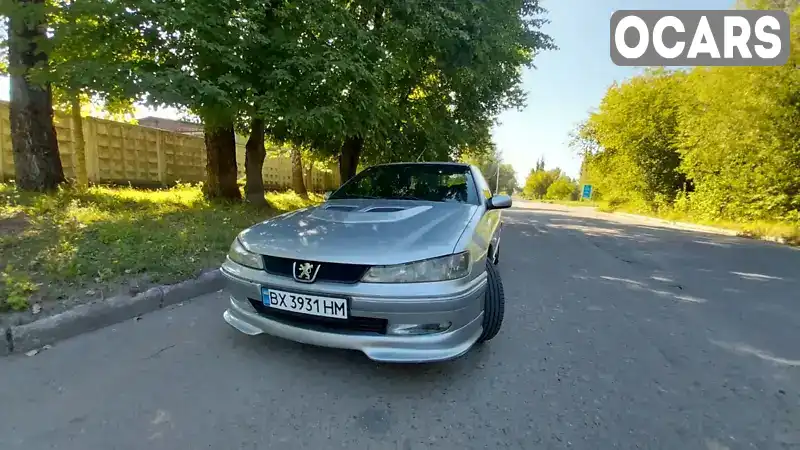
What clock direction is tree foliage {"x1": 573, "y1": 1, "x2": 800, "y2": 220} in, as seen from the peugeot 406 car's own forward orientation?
The tree foliage is roughly at 6 o'clock from the peugeot 406 car.

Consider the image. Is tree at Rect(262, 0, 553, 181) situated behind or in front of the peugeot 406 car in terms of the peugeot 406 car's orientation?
behind

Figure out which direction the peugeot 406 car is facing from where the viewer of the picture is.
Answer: facing the viewer and to the left of the viewer

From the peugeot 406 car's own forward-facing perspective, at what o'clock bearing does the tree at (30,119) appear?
The tree is roughly at 3 o'clock from the peugeot 406 car.

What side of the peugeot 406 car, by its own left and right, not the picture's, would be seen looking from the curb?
right

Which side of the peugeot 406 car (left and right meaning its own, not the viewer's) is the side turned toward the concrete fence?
right

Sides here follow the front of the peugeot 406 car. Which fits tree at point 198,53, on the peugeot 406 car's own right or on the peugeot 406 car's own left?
on the peugeot 406 car's own right

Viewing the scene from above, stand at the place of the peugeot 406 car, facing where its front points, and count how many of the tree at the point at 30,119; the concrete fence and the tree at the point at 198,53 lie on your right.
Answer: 3

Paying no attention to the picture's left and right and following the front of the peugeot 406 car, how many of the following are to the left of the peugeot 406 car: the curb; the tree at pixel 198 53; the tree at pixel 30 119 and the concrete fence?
0

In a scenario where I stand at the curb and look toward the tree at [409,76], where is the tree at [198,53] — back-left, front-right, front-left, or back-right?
front-left

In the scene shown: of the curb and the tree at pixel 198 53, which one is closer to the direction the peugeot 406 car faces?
the curb

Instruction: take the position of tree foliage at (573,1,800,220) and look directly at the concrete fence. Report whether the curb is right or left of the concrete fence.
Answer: left

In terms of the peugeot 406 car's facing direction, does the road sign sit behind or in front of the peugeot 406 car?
behind
